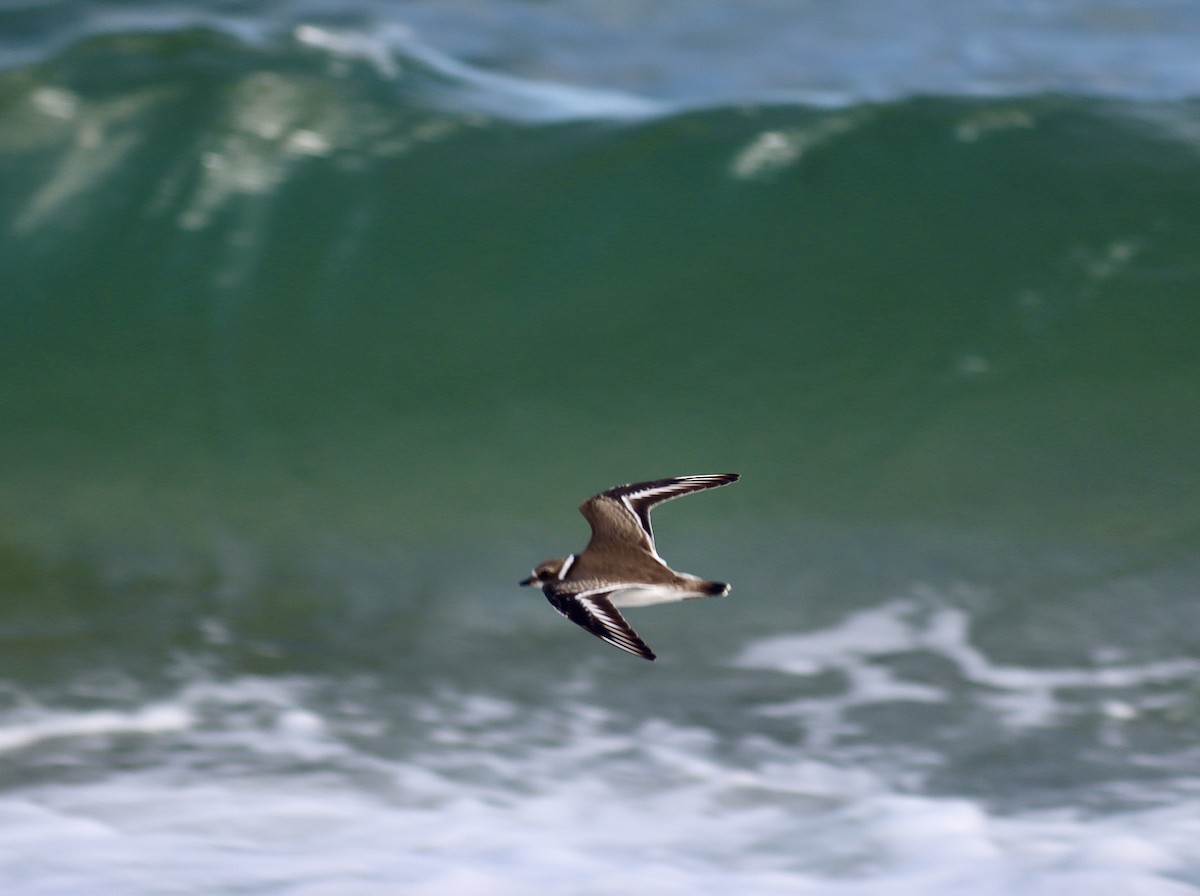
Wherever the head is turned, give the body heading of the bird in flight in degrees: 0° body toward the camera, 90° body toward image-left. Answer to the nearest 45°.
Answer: approximately 90°
